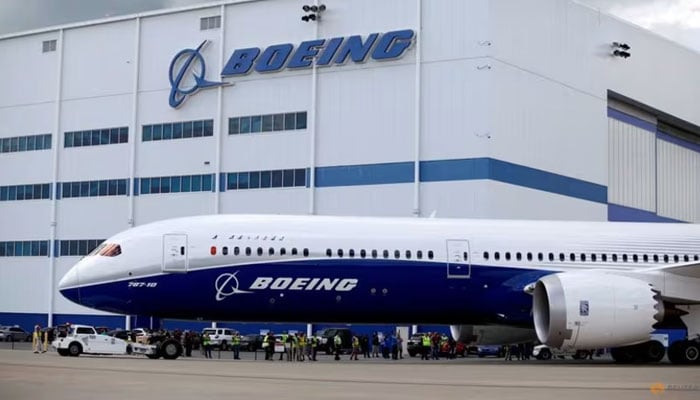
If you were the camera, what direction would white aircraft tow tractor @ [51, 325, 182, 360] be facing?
facing to the left of the viewer

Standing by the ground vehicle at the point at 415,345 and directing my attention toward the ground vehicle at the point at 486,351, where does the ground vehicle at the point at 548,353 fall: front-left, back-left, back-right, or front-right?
front-right

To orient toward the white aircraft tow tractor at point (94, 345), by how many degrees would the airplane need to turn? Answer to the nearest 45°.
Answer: approximately 45° to its right

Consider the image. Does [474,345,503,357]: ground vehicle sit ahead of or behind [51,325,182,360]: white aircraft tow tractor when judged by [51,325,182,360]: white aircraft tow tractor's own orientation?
behind

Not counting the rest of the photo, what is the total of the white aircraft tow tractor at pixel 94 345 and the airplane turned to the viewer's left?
2

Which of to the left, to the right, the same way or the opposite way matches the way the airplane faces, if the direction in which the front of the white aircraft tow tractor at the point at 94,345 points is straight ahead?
the same way

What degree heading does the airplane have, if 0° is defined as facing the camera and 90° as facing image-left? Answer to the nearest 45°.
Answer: approximately 90°
